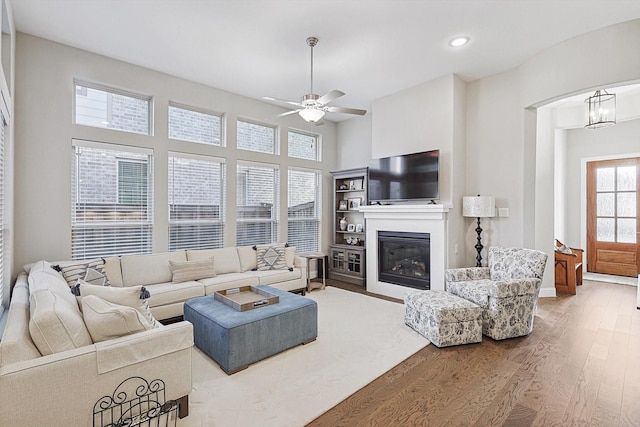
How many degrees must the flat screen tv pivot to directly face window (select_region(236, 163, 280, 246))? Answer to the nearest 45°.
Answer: approximately 45° to its right

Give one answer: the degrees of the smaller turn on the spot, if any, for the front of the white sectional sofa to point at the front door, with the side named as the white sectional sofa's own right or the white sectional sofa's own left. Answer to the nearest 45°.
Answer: approximately 45° to the white sectional sofa's own left

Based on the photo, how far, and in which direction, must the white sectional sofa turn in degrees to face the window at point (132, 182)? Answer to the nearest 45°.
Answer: approximately 135° to its left

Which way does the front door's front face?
toward the camera

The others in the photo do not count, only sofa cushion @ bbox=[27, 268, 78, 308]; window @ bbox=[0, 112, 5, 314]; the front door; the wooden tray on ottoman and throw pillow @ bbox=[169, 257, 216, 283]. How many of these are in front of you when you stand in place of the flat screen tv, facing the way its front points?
4

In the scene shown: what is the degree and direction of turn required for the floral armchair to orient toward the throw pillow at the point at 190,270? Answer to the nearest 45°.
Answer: approximately 45° to its right

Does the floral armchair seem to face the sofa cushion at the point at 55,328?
yes

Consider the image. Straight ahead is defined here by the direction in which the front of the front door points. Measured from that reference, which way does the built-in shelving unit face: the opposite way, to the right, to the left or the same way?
the same way

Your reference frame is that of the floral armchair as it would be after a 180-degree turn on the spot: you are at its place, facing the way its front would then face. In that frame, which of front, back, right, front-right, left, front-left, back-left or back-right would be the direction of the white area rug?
back

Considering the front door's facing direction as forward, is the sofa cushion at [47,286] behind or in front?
in front

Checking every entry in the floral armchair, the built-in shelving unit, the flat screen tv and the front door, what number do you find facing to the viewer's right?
0

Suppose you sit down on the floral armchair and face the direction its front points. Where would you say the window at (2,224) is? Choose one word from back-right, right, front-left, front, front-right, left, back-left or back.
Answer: front

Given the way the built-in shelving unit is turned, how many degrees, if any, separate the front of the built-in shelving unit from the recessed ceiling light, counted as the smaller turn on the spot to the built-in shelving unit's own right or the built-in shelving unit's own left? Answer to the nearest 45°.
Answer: approximately 90° to the built-in shelving unit's own left

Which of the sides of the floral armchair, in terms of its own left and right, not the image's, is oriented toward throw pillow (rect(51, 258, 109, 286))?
front

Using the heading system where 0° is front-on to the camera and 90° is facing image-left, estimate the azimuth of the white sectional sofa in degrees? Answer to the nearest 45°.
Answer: approximately 315°

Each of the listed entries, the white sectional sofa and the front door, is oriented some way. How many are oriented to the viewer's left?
0

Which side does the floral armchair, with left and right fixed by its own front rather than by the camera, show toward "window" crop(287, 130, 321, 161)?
right
